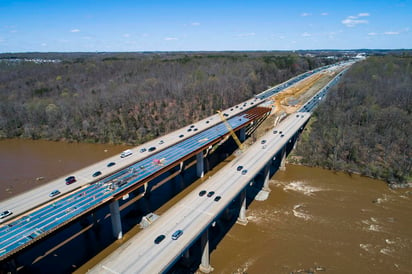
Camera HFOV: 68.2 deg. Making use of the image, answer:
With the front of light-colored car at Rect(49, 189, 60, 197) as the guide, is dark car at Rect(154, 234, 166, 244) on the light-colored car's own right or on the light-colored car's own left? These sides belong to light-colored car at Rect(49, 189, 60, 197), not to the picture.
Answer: on the light-colored car's own left

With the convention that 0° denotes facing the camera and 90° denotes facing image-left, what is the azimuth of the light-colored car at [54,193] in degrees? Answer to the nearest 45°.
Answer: approximately 45°

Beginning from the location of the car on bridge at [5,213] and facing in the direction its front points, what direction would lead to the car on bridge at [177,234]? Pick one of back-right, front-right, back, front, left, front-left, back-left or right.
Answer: left

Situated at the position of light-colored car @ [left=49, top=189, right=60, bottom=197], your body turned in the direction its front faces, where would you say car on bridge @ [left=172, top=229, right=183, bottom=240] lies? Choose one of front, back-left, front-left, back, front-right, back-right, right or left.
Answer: left

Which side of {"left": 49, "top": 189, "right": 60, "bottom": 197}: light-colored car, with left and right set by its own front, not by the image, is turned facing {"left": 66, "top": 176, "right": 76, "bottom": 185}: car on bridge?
back

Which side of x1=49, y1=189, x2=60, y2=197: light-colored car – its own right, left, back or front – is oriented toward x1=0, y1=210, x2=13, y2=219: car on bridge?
front

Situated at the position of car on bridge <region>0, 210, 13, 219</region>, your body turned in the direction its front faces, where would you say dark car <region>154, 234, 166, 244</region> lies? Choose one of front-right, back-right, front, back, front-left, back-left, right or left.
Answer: left

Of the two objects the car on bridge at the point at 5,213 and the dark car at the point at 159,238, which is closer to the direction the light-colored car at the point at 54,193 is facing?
the car on bridge

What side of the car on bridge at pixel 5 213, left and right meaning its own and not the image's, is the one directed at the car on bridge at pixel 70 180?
back

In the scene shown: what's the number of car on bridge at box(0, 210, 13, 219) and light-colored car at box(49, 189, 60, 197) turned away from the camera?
0
